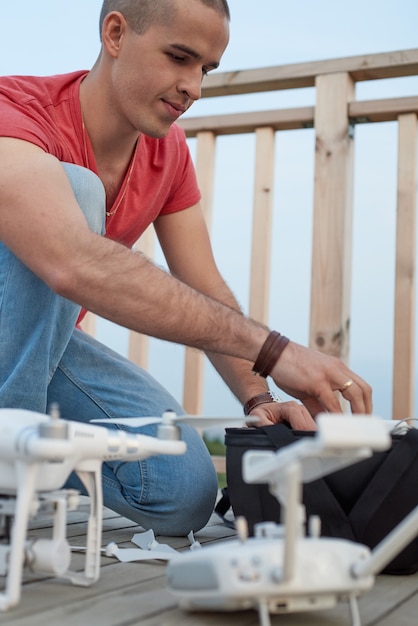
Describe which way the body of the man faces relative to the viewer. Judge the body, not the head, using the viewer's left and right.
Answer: facing the viewer and to the right of the viewer

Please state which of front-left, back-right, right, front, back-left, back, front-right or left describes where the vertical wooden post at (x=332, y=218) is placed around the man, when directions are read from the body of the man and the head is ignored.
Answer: left

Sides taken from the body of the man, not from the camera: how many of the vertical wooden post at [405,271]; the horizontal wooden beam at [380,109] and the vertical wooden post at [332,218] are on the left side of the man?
3

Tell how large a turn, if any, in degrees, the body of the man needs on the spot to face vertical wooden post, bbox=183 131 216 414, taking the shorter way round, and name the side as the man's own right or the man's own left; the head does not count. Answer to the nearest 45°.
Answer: approximately 135° to the man's own left

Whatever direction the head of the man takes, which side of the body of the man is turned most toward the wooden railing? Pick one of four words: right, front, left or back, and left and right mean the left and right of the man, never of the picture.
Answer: left

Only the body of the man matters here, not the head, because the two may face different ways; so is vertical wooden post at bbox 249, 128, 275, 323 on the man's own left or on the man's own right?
on the man's own left

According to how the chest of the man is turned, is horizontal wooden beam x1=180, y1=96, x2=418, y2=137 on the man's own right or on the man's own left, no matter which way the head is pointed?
on the man's own left

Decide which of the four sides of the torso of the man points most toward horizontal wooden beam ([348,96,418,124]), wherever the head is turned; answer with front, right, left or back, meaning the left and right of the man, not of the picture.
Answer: left

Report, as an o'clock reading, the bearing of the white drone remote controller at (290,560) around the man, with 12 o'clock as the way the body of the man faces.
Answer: The white drone remote controller is roughly at 1 o'clock from the man.

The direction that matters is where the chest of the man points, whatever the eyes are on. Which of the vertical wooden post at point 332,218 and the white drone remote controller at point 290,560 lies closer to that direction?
the white drone remote controller

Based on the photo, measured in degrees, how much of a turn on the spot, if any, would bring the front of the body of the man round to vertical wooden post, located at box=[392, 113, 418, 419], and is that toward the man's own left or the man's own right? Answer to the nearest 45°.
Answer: approximately 90° to the man's own left

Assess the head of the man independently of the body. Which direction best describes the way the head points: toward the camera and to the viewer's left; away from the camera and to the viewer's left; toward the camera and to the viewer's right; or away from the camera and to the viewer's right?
toward the camera and to the viewer's right

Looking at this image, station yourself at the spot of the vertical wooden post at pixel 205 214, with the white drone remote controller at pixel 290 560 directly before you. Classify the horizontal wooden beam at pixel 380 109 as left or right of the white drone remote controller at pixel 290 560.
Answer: left
